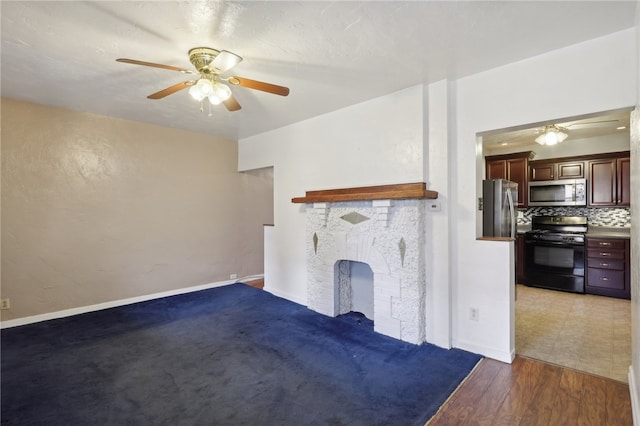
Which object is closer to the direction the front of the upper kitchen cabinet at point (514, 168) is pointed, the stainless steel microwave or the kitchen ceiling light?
the kitchen ceiling light

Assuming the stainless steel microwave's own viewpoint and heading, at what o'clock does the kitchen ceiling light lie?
The kitchen ceiling light is roughly at 12 o'clock from the stainless steel microwave.

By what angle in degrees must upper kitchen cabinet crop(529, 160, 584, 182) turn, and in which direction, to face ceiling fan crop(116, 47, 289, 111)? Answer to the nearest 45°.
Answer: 0° — it already faces it

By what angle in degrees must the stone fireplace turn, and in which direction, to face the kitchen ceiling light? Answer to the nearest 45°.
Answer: approximately 180°

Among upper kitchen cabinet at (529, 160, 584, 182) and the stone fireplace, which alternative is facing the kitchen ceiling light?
the upper kitchen cabinet

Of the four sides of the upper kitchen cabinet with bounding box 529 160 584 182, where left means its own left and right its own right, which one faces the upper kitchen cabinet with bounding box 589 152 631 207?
left

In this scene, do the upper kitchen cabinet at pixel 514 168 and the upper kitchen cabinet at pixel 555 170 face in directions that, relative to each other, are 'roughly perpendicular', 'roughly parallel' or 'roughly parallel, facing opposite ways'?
roughly parallel

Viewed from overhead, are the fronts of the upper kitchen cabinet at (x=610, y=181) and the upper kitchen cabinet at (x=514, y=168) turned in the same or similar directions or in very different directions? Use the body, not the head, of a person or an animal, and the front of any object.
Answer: same or similar directions

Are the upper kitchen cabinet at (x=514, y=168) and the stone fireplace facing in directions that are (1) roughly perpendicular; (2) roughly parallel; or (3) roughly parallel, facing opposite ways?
roughly parallel

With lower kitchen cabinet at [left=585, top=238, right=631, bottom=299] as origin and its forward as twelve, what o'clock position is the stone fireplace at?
The stone fireplace is roughly at 1 o'clock from the lower kitchen cabinet.

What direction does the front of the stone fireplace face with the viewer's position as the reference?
facing the viewer and to the left of the viewer

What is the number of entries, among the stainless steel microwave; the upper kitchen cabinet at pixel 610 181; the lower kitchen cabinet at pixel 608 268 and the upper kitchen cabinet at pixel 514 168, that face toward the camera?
4

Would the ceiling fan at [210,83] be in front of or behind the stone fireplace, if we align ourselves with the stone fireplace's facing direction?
in front

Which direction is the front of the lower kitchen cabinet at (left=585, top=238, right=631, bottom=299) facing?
toward the camera

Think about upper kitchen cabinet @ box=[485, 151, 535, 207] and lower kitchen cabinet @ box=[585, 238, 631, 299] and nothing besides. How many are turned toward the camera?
2

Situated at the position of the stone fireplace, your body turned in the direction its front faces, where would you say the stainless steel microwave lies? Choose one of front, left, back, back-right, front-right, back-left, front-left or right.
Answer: back

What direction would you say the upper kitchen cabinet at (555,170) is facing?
toward the camera
